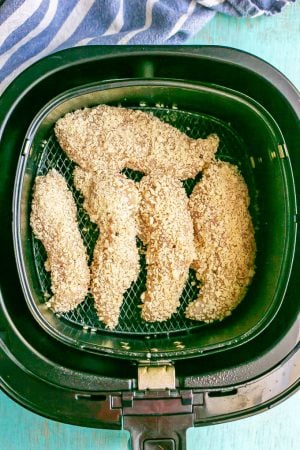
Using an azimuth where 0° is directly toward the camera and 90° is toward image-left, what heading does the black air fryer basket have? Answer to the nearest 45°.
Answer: approximately 0°
